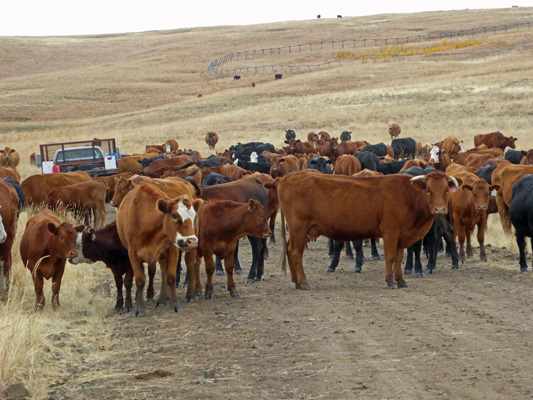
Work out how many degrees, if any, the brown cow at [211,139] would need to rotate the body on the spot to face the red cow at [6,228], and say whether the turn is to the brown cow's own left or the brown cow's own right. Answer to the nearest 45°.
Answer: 0° — it already faces it

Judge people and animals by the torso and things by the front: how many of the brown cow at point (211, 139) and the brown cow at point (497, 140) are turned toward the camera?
1

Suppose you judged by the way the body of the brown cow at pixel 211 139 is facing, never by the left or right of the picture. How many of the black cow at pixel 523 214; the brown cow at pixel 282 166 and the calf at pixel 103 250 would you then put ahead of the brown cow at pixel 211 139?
3

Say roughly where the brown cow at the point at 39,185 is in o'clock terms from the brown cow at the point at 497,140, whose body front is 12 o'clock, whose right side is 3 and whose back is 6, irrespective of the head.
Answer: the brown cow at the point at 39,185 is roughly at 4 o'clock from the brown cow at the point at 497,140.

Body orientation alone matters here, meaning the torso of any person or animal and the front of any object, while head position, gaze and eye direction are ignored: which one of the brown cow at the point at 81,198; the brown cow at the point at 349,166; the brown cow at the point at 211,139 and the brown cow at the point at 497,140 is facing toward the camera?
the brown cow at the point at 211,139

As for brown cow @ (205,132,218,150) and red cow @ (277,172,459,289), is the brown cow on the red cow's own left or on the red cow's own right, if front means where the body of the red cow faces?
on the red cow's own left

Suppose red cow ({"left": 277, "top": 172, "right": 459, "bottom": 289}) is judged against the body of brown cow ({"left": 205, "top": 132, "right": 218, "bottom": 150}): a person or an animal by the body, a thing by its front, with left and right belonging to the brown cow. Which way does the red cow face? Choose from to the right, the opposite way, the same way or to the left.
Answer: to the left

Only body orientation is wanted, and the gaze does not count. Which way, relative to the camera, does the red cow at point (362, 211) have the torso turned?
to the viewer's right

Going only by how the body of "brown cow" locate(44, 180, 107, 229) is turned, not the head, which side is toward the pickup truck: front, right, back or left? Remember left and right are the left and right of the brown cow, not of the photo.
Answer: right

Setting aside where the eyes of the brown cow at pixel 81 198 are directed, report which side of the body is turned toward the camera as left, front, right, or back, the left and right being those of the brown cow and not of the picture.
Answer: left

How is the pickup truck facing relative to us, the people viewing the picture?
facing away from the viewer

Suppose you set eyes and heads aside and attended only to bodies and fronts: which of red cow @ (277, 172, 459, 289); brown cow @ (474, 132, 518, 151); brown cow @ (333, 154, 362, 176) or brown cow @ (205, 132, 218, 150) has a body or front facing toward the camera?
brown cow @ (205, 132, 218, 150)
